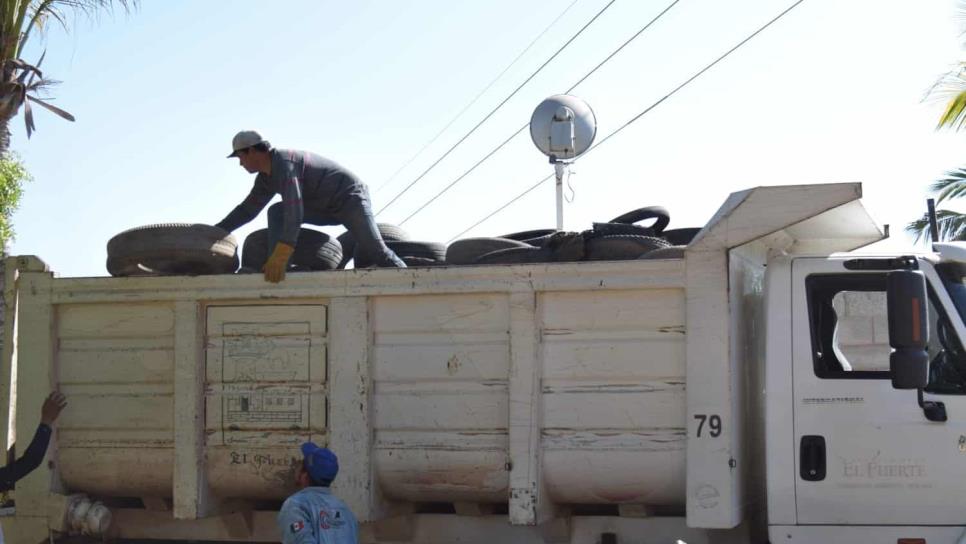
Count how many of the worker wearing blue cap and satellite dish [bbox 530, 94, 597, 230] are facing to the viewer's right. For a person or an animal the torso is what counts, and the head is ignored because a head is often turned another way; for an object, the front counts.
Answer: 0

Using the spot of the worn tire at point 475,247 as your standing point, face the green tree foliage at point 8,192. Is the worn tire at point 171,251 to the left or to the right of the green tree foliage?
left

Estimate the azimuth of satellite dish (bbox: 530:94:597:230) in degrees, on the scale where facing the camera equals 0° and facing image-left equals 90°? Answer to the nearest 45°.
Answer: approximately 180°

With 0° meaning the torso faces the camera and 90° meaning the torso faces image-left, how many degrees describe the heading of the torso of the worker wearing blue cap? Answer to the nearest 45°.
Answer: approximately 135°

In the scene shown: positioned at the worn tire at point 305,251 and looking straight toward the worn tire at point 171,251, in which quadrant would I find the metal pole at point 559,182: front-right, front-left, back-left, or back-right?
back-right

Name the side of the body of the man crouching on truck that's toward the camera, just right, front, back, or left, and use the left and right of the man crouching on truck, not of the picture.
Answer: left

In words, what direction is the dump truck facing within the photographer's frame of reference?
facing to the right of the viewer

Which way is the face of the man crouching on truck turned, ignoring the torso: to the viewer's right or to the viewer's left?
to the viewer's left

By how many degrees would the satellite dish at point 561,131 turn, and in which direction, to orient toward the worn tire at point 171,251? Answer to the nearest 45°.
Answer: approximately 135° to its left

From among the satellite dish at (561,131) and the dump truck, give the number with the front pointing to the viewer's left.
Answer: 0

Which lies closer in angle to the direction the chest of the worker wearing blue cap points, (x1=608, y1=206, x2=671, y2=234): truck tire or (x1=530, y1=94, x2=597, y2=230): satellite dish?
the satellite dish
